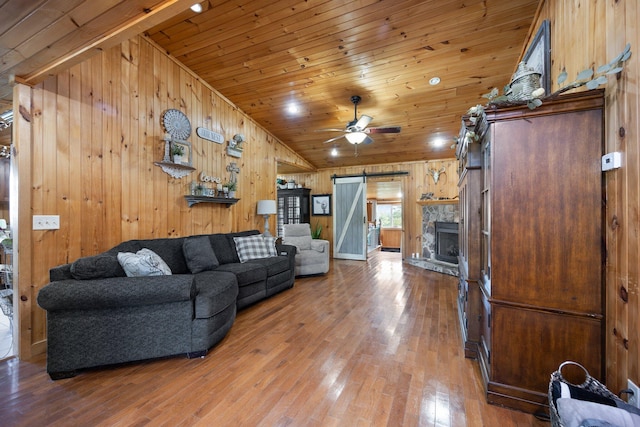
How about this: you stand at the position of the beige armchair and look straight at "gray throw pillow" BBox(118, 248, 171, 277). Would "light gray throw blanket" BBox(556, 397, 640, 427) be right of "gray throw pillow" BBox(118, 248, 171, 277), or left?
left

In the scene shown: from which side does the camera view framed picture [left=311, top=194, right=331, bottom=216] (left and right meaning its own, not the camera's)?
front

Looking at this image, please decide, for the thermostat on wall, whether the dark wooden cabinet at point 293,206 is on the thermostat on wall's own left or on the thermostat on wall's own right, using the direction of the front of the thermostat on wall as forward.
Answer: on the thermostat on wall's own right

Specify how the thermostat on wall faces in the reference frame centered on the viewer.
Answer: facing the viewer and to the left of the viewer

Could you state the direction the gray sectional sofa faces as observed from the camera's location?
facing the viewer and to the right of the viewer

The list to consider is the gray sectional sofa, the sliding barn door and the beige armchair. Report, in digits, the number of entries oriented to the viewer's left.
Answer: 0

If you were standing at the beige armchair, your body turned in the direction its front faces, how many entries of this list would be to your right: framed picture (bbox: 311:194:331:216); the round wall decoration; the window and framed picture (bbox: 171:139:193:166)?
2

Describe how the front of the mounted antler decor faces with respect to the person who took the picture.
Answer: facing the viewer

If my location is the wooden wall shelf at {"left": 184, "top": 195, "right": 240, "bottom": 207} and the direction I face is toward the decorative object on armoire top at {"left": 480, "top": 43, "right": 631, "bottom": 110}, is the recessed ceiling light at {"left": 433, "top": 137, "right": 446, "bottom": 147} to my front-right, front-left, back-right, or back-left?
front-left

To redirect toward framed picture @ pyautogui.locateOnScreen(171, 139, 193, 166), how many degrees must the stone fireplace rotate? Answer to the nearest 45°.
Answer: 0° — it already faces it

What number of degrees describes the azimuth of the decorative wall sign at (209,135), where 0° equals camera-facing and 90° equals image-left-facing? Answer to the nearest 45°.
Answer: approximately 315°

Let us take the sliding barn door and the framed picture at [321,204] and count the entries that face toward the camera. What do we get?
2

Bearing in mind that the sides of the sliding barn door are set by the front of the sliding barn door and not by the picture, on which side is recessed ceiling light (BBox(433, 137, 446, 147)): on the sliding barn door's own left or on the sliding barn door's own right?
on the sliding barn door's own left

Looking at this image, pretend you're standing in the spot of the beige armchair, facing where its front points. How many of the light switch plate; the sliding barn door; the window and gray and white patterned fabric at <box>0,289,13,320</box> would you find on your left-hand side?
2

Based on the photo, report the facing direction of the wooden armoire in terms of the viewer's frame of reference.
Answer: facing to the left of the viewer

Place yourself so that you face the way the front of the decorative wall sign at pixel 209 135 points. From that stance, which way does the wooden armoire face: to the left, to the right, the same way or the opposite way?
the opposite way

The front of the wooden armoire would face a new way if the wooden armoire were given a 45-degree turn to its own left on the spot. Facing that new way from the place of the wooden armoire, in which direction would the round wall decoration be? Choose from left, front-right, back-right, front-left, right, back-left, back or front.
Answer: front-right
